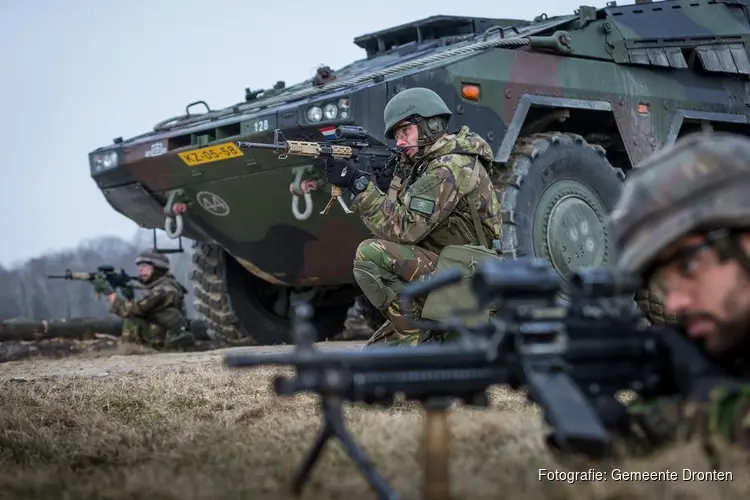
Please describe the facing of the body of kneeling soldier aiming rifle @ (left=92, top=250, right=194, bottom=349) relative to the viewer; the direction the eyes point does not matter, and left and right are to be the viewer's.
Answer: facing to the left of the viewer

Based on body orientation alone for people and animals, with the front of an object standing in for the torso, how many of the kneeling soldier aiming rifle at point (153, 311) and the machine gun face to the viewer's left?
2

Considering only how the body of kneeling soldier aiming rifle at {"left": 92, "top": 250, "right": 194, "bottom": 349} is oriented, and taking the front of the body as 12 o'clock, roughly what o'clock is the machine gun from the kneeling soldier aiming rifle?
The machine gun is roughly at 9 o'clock from the kneeling soldier aiming rifle.

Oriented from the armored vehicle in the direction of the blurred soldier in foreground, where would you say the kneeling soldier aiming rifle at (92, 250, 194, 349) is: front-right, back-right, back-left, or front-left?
back-right

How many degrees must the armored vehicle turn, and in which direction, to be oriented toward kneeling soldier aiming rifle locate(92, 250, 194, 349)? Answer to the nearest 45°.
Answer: approximately 90° to its right

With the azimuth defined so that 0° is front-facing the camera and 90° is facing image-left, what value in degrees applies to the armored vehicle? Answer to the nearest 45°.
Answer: approximately 45°

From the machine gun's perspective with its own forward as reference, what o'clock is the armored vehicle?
The armored vehicle is roughly at 3 o'clock from the machine gun.

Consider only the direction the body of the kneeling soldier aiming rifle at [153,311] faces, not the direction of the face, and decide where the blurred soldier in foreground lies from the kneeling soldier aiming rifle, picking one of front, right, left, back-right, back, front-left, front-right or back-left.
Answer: left

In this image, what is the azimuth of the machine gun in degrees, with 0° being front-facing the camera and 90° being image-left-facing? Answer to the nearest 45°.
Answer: approximately 90°

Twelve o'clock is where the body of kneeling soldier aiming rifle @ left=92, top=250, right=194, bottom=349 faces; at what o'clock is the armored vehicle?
The armored vehicle is roughly at 8 o'clock from the kneeling soldier aiming rifle.
